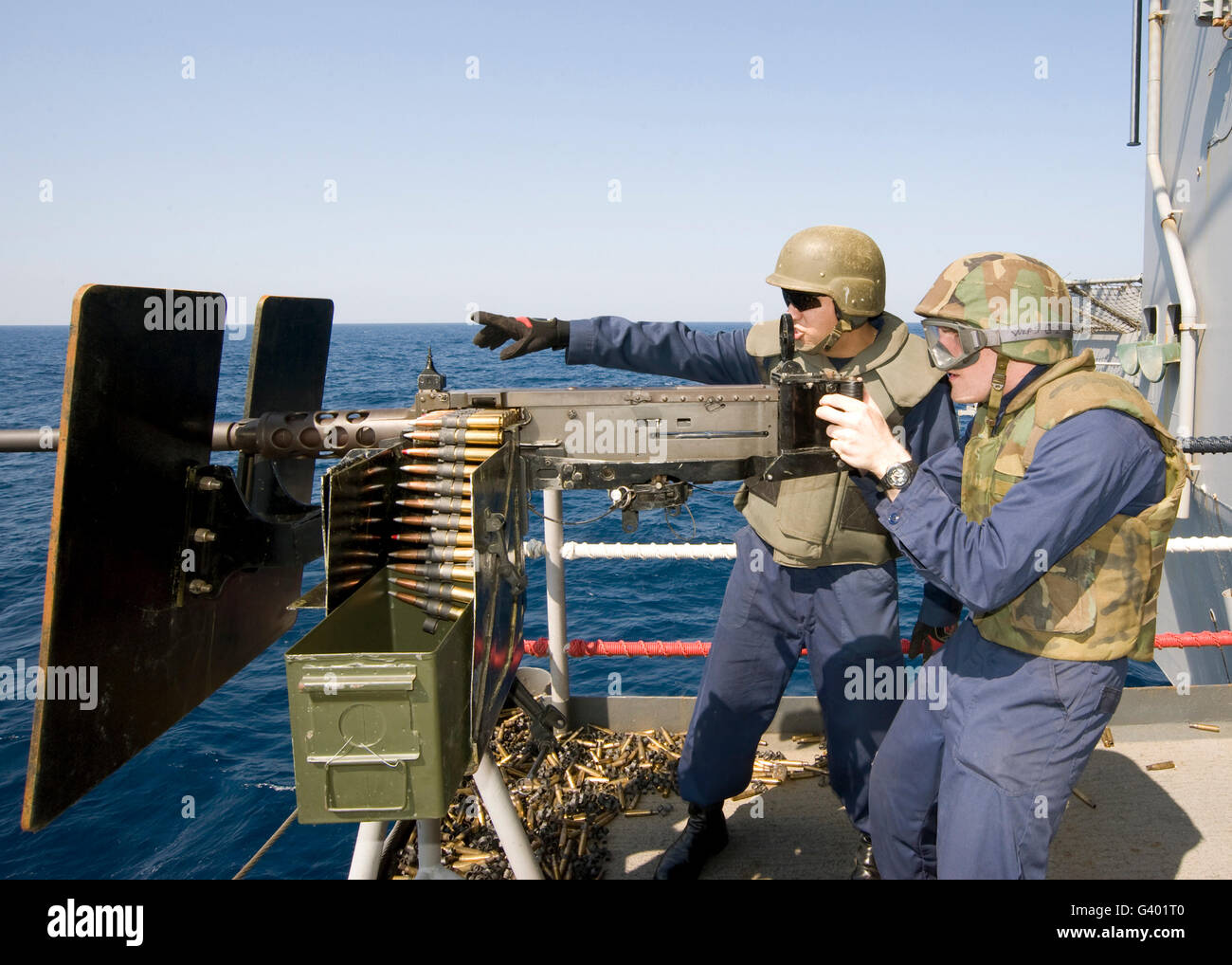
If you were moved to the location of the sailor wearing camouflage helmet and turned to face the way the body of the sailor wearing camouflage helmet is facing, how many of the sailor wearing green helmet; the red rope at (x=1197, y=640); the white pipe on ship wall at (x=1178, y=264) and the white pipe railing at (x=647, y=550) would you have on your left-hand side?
0

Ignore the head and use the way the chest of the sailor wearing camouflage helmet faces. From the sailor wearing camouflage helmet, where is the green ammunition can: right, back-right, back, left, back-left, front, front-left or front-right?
front-left

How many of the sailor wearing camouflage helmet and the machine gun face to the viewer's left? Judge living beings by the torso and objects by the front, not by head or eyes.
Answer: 2

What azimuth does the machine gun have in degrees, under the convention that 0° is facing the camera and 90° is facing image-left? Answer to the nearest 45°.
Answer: approximately 90°

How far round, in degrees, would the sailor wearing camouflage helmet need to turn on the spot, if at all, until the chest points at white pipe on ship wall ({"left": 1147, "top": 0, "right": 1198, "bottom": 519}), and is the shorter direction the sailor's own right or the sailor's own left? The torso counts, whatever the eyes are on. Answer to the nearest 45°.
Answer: approximately 90° to the sailor's own right

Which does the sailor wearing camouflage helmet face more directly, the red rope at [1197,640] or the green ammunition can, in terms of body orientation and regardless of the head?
the green ammunition can

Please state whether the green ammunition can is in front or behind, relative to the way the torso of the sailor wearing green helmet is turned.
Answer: in front

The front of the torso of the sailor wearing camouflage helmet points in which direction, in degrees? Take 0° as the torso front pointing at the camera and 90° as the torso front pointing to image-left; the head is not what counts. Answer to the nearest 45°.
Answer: approximately 90°

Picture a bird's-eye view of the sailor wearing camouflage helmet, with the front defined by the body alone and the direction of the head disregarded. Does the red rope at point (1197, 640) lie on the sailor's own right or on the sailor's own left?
on the sailor's own right

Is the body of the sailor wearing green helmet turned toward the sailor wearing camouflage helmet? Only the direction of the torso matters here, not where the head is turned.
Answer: no

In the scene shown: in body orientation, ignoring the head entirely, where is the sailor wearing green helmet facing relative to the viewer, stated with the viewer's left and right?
facing the viewer and to the left of the viewer

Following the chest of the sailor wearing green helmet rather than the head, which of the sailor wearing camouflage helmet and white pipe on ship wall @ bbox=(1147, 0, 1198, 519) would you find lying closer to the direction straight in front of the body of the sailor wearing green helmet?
the sailor wearing camouflage helmet
